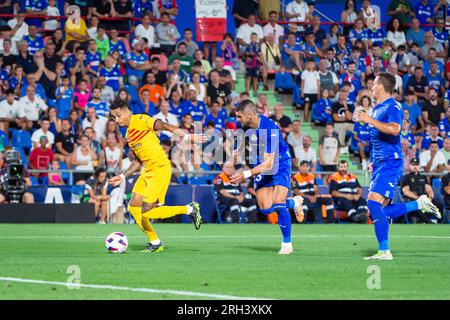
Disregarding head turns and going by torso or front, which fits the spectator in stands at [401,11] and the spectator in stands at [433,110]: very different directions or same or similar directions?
same or similar directions

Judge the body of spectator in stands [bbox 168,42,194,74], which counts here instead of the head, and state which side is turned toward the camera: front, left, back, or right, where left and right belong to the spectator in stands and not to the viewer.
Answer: front

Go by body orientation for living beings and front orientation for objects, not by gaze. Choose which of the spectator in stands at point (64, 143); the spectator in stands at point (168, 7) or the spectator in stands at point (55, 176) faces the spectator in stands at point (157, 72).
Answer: the spectator in stands at point (168, 7)

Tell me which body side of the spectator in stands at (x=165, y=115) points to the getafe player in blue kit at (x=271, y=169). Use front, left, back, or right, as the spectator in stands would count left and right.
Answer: front

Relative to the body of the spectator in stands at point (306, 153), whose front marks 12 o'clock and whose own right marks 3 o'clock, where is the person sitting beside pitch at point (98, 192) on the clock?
the person sitting beside pitch at point (98, 192) is roughly at 2 o'clock from the spectator in stands at point (306, 153).

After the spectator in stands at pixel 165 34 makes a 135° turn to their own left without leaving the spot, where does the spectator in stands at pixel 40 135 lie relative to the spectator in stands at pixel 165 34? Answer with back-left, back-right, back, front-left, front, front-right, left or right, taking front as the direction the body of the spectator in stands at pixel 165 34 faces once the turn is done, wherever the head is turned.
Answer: back

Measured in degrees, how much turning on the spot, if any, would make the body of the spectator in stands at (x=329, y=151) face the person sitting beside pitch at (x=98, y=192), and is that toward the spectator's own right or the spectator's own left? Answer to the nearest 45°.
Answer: approximately 45° to the spectator's own right

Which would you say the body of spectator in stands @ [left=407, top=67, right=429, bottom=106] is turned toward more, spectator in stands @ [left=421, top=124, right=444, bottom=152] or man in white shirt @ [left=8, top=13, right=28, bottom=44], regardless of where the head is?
the spectator in stands

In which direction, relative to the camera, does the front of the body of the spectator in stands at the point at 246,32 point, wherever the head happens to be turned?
toward the camera

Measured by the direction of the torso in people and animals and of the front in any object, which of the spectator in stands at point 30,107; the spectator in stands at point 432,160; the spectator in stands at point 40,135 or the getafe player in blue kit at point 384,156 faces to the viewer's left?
the getafe player in blue kit

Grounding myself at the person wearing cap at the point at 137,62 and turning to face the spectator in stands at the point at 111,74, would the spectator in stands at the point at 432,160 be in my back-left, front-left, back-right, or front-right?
back-left
